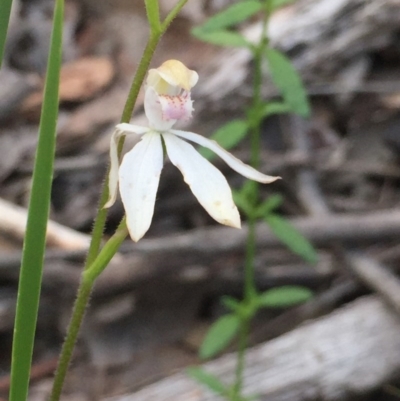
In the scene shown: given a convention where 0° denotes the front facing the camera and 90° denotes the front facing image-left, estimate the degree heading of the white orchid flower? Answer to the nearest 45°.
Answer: approximately 315°

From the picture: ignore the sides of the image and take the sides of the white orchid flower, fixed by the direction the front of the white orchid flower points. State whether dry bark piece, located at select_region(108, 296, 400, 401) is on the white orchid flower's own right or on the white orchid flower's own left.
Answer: on the white orchid flower's own left
